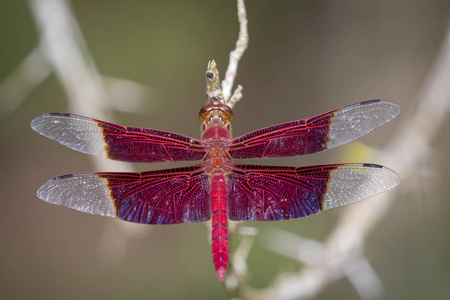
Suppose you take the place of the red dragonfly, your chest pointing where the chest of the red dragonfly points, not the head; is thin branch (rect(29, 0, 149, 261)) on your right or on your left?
on your left

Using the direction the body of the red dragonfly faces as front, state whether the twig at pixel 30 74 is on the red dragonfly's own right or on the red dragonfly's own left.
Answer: on the red dragonfly's own left

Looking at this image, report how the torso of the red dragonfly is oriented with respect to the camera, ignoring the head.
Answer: away from the camera
